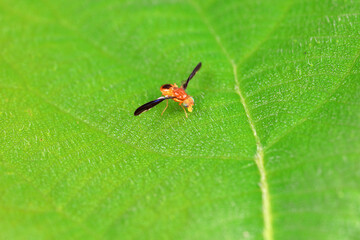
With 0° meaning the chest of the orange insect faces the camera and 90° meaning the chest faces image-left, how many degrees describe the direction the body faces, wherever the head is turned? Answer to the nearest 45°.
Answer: approximately 315°
